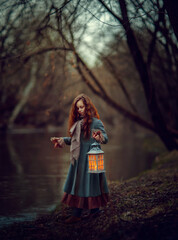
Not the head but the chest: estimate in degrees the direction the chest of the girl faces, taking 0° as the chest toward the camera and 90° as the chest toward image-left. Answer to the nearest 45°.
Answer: approximately 45°

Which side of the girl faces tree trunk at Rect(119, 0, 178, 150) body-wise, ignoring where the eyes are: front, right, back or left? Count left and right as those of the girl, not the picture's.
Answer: back
